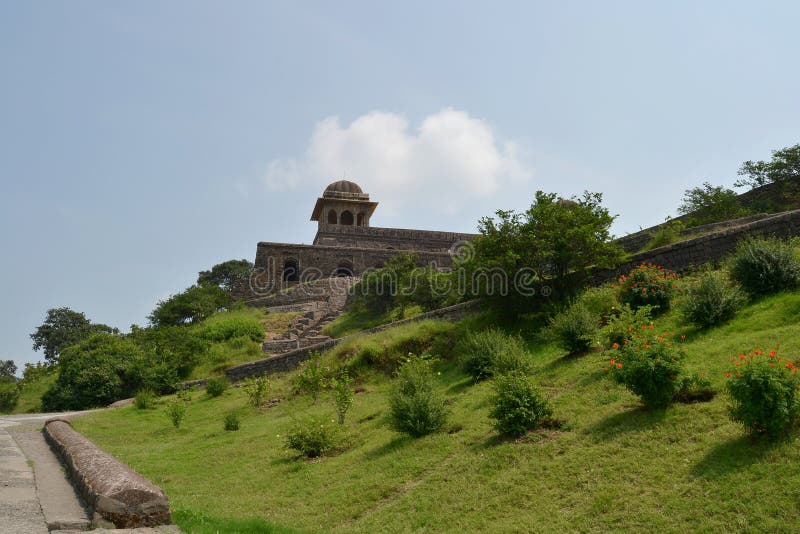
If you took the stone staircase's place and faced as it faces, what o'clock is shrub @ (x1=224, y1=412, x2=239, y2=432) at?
The shrub is roughly at 11 o'clock from the stone staircase.

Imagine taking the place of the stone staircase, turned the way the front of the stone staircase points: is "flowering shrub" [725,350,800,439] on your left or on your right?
on your left

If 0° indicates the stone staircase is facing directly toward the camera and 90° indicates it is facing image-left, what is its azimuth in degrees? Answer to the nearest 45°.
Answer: approximately 45°

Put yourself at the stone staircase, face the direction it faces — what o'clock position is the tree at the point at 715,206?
The tree is roughly at 8 o'clock from the stone staircase.

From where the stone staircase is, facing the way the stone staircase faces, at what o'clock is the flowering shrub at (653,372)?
The flowering shrub is roughly at 10 o'clock from the stone staircase.

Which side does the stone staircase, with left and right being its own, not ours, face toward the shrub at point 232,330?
right

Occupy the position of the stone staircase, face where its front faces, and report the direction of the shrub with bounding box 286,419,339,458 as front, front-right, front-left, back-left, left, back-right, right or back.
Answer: front-left

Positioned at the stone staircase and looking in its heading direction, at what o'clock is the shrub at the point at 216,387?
The shrub is roughly at 11 o'clock from the stone staircase.

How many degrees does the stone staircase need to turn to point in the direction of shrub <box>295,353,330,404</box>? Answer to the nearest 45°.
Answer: approximately 45° to its left

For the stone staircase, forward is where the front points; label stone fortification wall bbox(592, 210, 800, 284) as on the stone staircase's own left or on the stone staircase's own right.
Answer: on the stone staircase's own left

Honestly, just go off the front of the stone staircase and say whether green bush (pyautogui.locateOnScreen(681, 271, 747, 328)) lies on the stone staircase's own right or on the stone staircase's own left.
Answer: on the stone staircase's own left

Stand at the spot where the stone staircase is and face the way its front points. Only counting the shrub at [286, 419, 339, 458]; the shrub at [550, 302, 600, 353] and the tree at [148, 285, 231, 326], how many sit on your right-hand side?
1

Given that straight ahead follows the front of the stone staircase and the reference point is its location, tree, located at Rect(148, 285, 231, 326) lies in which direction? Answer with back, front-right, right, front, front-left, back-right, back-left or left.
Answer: right

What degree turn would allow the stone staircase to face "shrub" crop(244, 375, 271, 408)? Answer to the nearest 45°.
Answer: approximately 45° to its left
